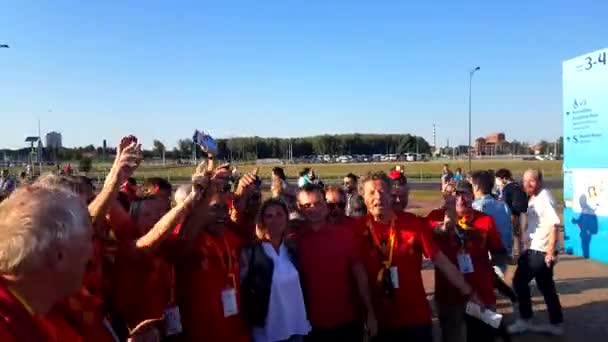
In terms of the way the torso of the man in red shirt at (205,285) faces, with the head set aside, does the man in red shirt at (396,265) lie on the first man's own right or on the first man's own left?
on the first man's own left

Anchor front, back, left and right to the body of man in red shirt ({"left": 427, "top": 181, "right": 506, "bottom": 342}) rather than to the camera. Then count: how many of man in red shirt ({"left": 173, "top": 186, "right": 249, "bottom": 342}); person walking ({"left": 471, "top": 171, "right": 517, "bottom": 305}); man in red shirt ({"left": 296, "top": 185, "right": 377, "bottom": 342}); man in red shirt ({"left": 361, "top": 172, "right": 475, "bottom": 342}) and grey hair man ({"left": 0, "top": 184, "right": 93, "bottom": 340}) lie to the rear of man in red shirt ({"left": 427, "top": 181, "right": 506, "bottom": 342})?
1

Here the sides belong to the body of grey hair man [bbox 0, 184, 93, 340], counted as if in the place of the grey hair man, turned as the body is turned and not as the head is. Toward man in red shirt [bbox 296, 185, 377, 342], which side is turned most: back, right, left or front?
front

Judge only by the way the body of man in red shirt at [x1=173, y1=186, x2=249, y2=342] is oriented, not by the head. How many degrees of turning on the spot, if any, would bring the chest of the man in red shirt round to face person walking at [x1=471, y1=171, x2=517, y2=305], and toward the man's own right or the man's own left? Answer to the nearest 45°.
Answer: approximately 90° to the man's own left

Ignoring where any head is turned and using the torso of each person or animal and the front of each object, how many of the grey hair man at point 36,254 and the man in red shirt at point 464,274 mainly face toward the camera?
1

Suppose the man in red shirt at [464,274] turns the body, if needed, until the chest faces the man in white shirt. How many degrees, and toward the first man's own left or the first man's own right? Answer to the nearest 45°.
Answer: approximately 135° to the first man's own left

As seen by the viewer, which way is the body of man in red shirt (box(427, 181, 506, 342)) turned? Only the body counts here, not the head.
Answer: toward the camera

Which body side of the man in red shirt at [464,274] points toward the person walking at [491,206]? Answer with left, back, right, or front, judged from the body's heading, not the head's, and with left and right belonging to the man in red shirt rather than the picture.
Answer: back

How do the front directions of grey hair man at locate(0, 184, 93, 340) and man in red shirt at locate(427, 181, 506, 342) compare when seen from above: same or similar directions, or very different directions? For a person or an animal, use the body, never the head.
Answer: very different directions

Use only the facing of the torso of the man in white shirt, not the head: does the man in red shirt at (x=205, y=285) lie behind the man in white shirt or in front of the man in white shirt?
in front

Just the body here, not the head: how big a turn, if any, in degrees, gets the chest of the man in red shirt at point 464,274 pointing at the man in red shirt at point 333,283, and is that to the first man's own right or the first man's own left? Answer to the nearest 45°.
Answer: approximately 45° to the first man's own right

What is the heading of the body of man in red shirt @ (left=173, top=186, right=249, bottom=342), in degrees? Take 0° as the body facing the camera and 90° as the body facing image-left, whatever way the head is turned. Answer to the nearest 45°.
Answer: approximately 315°

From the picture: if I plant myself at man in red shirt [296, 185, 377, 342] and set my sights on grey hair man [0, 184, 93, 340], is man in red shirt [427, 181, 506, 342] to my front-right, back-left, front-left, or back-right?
back-left
